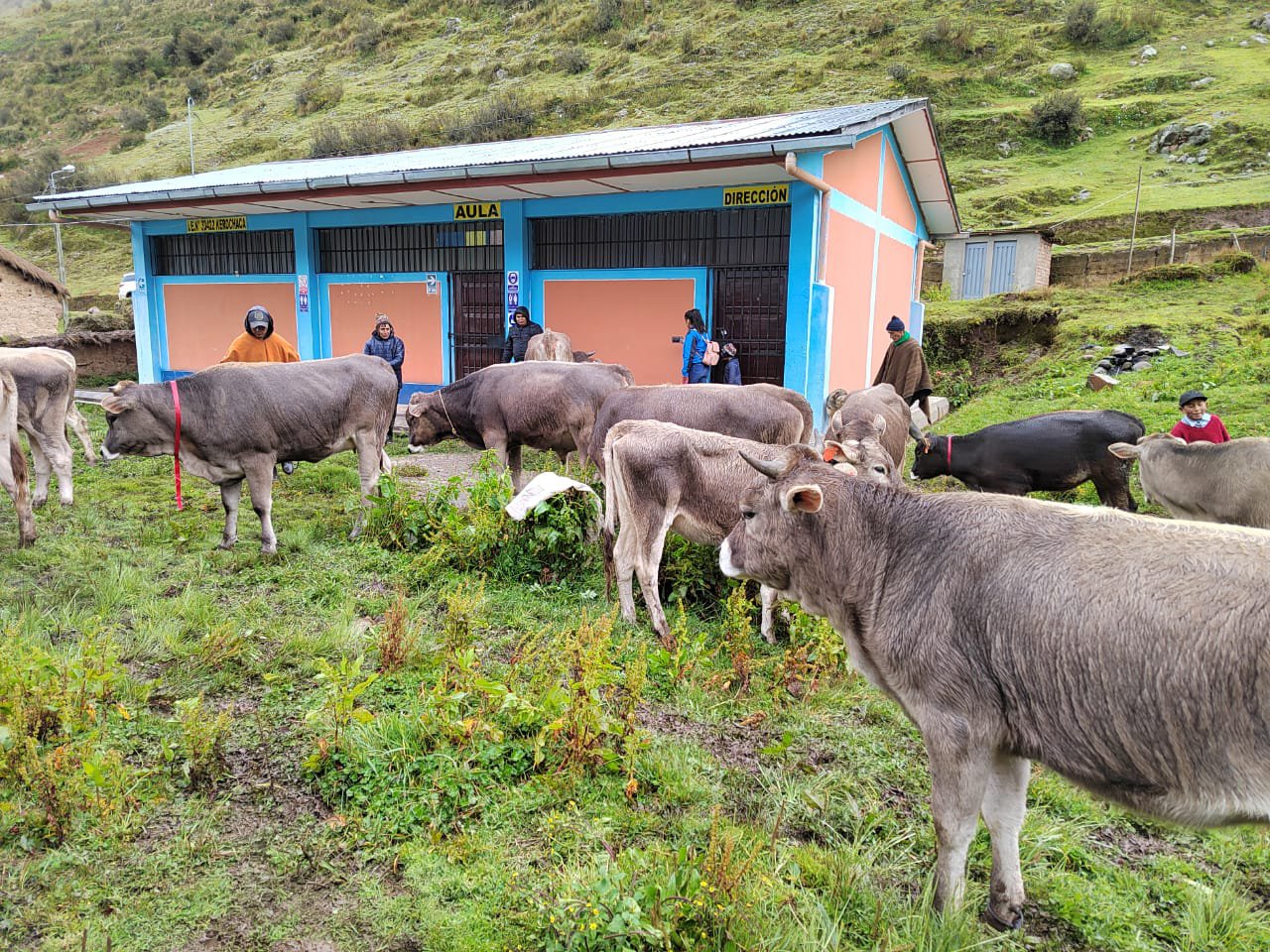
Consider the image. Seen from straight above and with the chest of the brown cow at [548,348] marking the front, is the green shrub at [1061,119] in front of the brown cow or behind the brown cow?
in front

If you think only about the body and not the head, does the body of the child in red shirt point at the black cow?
no

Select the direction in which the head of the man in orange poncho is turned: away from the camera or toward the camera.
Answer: toward the camera

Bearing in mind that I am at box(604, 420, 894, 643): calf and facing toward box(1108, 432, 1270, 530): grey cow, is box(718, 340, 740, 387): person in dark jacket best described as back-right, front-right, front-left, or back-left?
front-left

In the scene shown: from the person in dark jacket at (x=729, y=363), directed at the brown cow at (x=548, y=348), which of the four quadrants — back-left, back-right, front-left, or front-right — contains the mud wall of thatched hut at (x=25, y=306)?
front-right

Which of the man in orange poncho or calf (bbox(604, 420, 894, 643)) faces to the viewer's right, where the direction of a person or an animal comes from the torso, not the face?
the calf

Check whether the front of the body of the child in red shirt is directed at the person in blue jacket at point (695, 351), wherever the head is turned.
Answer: no

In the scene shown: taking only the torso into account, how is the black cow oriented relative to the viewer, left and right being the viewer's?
facing to the left of the viewer

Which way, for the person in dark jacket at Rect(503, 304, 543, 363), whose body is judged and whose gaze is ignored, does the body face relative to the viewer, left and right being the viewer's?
facing the viewer

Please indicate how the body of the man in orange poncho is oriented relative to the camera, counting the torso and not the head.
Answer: toward the camera
